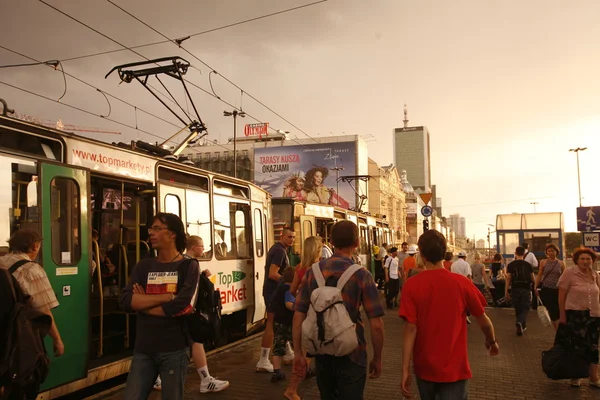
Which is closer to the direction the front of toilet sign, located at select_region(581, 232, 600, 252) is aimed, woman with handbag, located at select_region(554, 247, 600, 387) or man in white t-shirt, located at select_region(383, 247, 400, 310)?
the woman with handbag

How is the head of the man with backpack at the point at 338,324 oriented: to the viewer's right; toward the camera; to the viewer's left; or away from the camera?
away from the camera

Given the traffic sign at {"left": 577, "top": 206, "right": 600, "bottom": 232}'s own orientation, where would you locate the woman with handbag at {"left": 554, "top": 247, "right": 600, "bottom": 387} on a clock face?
The woman with handbag is roughly at 12 o'clock from the traffic sign.

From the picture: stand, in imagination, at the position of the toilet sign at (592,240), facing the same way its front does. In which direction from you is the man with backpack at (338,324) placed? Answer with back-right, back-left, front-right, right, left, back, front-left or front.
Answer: front

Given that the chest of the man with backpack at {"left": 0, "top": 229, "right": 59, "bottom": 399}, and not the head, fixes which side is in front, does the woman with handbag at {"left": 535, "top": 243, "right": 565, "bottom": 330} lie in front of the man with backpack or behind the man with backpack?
in front

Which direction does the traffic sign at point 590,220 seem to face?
toward the camera

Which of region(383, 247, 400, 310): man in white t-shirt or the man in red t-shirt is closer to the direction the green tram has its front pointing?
the man in white t-shirt

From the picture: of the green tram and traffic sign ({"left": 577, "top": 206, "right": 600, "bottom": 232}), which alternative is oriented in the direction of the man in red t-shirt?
the traffic sign

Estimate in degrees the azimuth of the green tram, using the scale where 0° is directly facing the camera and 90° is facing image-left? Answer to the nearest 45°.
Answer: approximately 225°

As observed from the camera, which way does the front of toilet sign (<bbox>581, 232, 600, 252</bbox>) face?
facing the viewer
